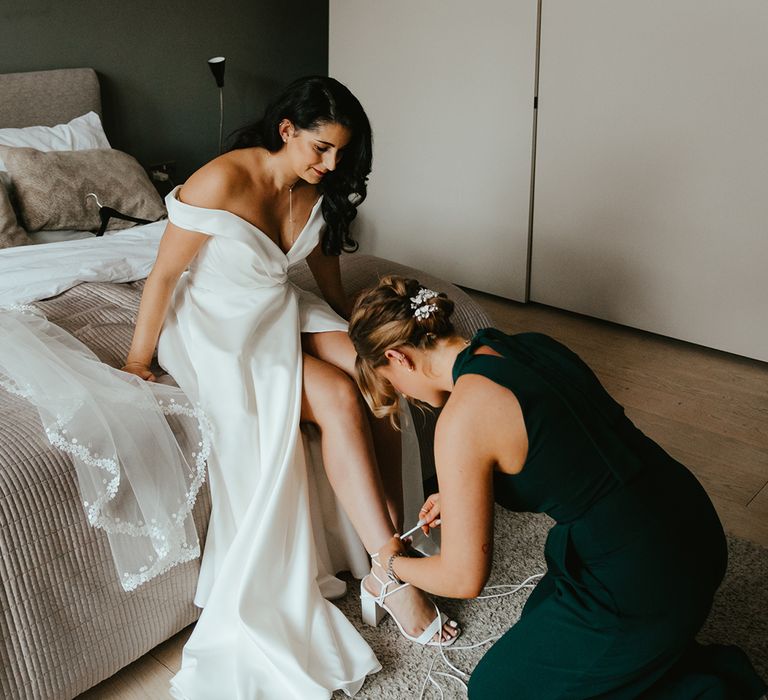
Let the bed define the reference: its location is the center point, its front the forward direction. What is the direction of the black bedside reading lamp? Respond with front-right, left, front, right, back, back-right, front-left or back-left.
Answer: back-left

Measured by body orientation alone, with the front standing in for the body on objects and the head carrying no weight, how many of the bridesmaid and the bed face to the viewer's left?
1

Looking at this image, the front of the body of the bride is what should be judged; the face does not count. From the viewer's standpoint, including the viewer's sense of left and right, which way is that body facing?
facing the viewer and to the right of the viewer

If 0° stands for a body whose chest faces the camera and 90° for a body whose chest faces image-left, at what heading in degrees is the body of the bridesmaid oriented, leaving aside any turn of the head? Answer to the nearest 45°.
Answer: approximately 90°
